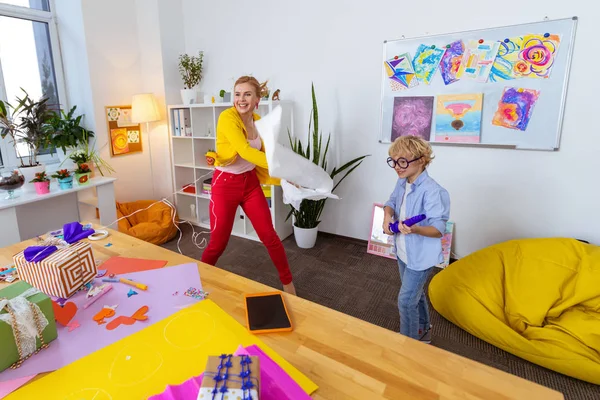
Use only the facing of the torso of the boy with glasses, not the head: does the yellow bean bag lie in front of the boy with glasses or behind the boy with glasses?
behind

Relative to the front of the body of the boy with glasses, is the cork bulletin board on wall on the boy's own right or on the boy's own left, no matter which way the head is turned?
on the boy's own right

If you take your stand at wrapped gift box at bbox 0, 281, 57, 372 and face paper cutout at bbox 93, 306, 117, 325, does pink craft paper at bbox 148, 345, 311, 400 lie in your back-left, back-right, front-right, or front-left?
front-right

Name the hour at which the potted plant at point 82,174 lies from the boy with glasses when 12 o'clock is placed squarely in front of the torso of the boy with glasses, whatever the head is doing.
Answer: The potted plant is roughly at 2 o'clock from the boy with glasses.

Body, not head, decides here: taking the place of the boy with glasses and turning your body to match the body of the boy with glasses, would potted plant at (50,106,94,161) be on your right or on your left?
on your right

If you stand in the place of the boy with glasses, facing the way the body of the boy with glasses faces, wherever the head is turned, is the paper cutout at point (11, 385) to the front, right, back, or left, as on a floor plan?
front

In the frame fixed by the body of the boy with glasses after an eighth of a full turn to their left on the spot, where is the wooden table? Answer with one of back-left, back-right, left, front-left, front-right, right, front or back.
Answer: front

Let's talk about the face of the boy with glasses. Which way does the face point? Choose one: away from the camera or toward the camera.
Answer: toward the camera

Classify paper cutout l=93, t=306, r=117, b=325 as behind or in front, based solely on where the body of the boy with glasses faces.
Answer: in front

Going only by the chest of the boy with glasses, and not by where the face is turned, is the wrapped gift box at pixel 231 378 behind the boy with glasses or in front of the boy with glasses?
in front

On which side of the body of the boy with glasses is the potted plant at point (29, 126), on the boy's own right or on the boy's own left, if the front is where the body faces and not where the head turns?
on the boy's own right

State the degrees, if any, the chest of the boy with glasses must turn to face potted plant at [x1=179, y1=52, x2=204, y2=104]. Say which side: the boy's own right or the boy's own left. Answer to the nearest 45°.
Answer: approximately 90° to the boy's own right

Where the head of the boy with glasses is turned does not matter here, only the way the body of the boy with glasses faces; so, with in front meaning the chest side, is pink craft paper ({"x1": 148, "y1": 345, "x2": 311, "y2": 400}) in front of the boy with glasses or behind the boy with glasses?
in front

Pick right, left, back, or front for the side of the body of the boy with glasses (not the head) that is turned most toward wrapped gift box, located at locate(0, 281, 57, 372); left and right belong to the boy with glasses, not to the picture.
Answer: front

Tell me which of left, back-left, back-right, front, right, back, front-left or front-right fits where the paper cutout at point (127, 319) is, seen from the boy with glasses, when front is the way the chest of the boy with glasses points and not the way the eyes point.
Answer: front
